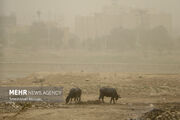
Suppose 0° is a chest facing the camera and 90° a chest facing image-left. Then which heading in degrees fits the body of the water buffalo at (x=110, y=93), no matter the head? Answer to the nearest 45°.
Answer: approximately 270°
